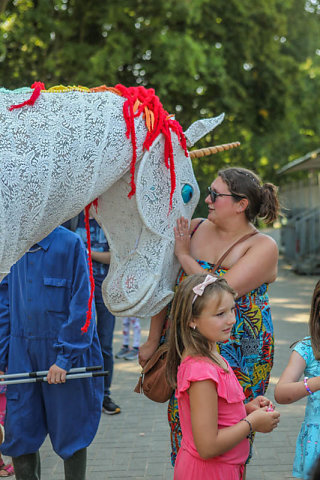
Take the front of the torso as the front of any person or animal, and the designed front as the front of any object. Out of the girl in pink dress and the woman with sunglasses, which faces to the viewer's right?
the girl in pink dress

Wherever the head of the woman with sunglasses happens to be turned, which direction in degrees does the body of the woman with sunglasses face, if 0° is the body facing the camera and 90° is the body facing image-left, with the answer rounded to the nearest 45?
approximately 45°

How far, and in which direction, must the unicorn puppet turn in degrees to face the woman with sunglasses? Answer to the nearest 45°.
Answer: approximately 45° to its left

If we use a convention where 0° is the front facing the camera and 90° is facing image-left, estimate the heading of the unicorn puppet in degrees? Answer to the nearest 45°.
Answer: approximately 270°
